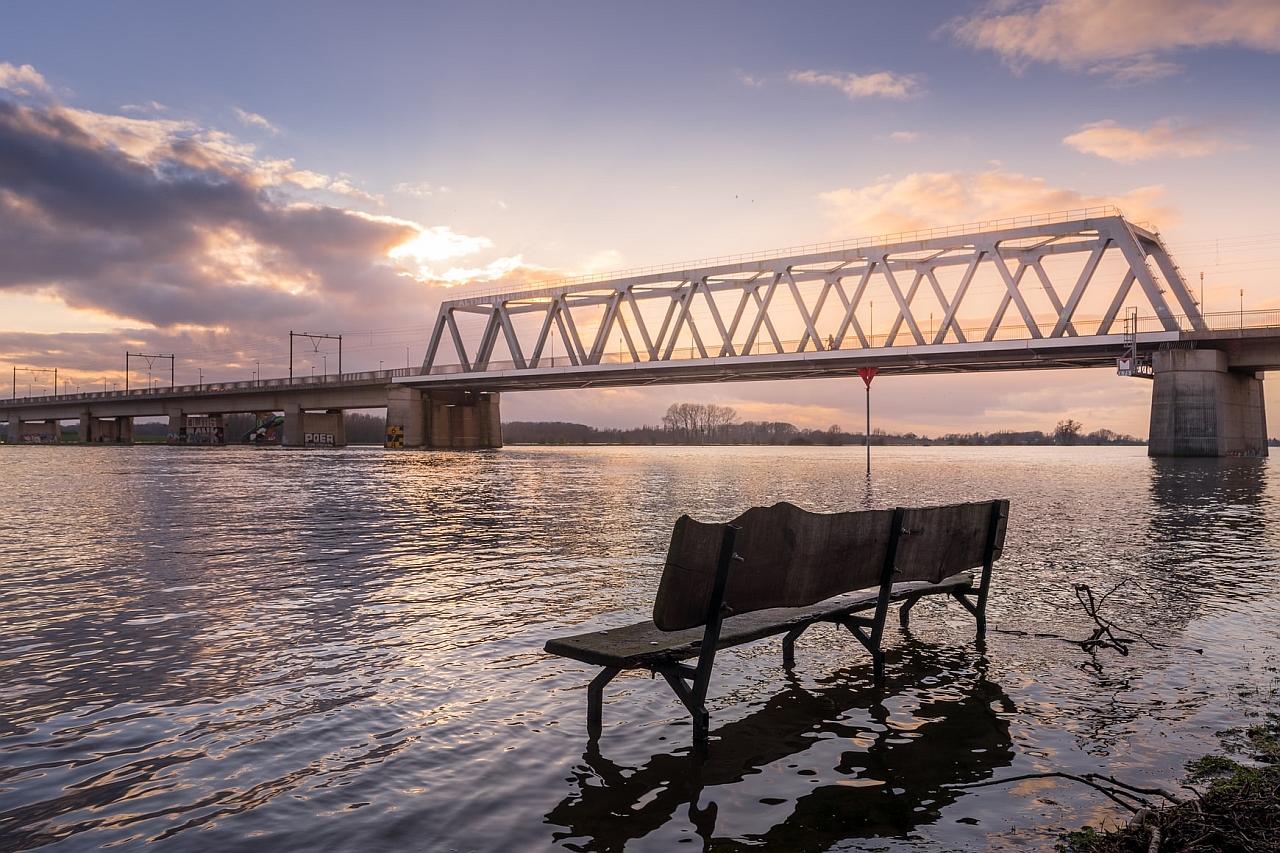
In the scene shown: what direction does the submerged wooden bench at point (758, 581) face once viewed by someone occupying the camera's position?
facing away from the viewer and to the left of the viewer

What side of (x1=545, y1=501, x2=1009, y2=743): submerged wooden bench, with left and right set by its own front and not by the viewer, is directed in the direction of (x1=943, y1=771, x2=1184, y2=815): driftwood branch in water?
back
